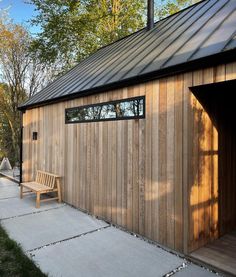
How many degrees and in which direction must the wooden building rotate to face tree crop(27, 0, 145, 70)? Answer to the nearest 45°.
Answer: approximately 135° to its right

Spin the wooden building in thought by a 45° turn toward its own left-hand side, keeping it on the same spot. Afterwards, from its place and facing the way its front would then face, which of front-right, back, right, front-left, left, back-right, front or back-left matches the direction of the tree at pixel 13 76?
back-right

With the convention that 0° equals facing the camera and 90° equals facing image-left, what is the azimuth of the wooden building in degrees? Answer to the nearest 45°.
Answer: approximately 45°
